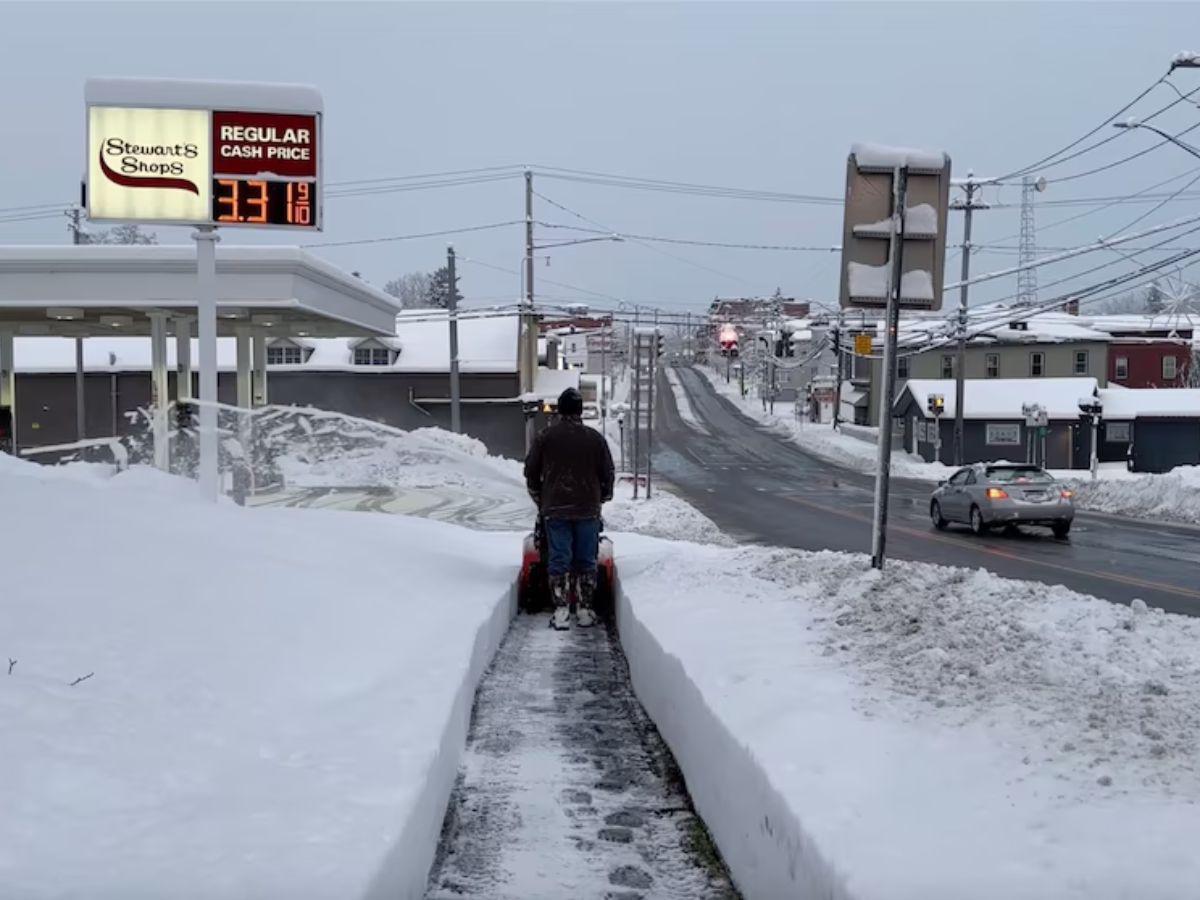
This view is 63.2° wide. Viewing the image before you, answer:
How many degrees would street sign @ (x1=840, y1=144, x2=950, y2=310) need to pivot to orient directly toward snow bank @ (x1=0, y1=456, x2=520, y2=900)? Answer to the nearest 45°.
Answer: approximately 135° to its left

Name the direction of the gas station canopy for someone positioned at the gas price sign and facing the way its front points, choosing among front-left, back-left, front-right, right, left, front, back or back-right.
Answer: back

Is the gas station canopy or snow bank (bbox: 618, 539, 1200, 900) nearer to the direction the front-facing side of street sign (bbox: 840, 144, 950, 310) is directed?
the gas station canopy

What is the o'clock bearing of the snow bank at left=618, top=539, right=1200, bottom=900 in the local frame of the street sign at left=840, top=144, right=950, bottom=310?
The snow bank is roughly at 6 o'clock from the street sign.

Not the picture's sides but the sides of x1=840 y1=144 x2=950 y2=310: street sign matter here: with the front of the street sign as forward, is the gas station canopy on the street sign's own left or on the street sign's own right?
on the street sign's own left

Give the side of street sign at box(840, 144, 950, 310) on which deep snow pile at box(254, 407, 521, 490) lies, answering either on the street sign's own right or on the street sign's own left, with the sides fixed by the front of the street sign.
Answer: on the street sign's own left

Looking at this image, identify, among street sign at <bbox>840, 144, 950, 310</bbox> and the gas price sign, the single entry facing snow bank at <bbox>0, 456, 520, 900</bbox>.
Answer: the gas price sign

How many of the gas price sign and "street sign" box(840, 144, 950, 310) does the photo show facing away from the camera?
1

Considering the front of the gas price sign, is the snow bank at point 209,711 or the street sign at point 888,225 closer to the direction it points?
the snow bank

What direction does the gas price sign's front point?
toward the camera

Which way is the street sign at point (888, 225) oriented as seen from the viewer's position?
away from the camera

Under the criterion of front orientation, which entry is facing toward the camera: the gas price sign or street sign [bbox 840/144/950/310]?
the gas price sign
